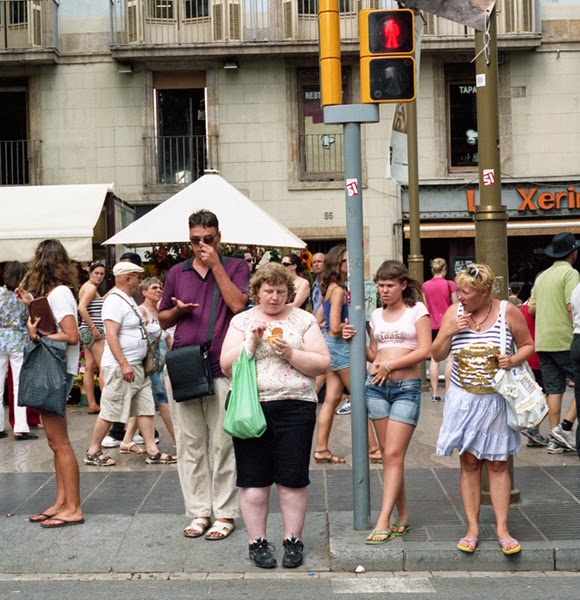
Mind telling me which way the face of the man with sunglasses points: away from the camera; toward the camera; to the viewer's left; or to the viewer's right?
toward the camera

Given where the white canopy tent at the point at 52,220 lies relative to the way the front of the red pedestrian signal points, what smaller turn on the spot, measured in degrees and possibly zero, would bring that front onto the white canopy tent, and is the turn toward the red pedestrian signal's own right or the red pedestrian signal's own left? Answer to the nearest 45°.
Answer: approximately 135° to the red pedestrian signal's own right

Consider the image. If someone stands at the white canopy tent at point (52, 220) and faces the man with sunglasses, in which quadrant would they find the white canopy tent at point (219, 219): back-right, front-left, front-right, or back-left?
front-left

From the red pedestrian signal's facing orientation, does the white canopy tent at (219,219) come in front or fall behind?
behind

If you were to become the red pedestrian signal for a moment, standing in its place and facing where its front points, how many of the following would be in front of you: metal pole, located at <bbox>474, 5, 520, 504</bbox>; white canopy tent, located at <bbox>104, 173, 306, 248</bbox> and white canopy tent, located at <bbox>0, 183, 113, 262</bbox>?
0

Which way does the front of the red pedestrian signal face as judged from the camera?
facing the viewer

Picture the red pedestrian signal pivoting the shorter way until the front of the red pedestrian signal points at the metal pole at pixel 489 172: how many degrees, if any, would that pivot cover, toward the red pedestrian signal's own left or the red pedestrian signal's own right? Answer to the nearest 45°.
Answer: approximately 135° to the red pedestrian signal's own left
